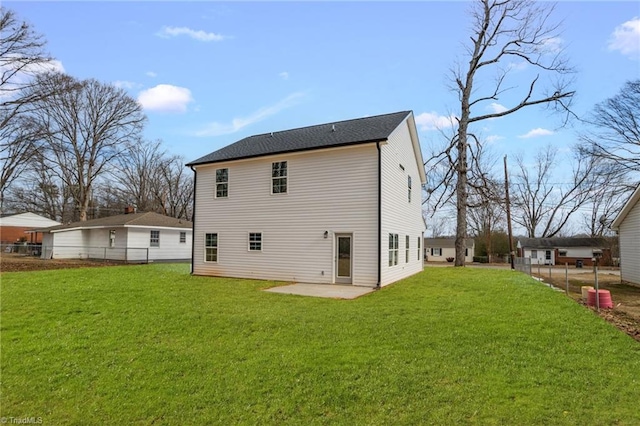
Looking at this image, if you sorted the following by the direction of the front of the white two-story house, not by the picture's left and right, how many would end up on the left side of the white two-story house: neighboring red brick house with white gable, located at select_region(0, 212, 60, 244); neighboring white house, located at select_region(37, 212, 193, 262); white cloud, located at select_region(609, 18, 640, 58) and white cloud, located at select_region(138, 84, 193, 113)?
3

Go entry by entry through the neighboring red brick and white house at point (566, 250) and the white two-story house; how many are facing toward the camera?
1

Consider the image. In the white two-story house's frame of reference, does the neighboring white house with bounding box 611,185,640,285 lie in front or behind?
in front

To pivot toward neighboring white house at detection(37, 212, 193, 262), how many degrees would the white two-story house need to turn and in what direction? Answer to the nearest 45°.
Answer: approximately 90° to its left

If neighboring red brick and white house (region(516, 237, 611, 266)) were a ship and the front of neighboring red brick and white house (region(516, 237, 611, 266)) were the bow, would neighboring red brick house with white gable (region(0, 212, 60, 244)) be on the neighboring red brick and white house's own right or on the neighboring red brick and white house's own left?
on the neighboring red brick and white house's own right

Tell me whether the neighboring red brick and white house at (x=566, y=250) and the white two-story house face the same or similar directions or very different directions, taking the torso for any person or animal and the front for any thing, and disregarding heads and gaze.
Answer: very different directions

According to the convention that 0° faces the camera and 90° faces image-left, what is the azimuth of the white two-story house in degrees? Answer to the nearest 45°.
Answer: approximately 225°

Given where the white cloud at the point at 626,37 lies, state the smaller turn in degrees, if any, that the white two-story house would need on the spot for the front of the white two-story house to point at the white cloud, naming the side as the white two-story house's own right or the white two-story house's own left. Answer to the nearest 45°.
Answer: approximately 45° to the white two-story house's own right

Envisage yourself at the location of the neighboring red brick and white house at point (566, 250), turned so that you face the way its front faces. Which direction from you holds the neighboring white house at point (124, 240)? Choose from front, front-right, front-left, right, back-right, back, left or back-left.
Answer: front-right

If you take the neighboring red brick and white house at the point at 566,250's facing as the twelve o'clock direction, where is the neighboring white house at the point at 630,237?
the neighboring white house at the point at 630,237 is roughly at 12 o'clock from the neighboring red brick and white house at the point at 566,250.
